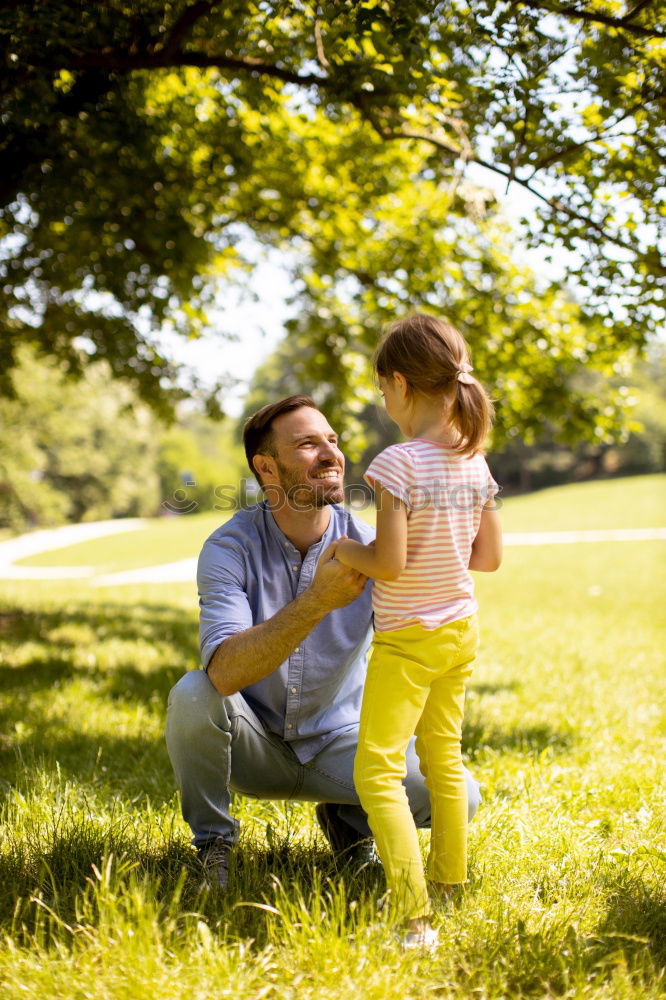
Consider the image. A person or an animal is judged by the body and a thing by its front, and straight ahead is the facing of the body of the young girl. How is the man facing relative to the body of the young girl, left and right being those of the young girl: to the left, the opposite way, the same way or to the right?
the opposite way

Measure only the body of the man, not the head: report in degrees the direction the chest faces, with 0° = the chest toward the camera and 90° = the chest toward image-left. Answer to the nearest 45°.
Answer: approximately 315°

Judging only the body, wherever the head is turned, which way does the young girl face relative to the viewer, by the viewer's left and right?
facing away from the viewer and to the left of the viewer
